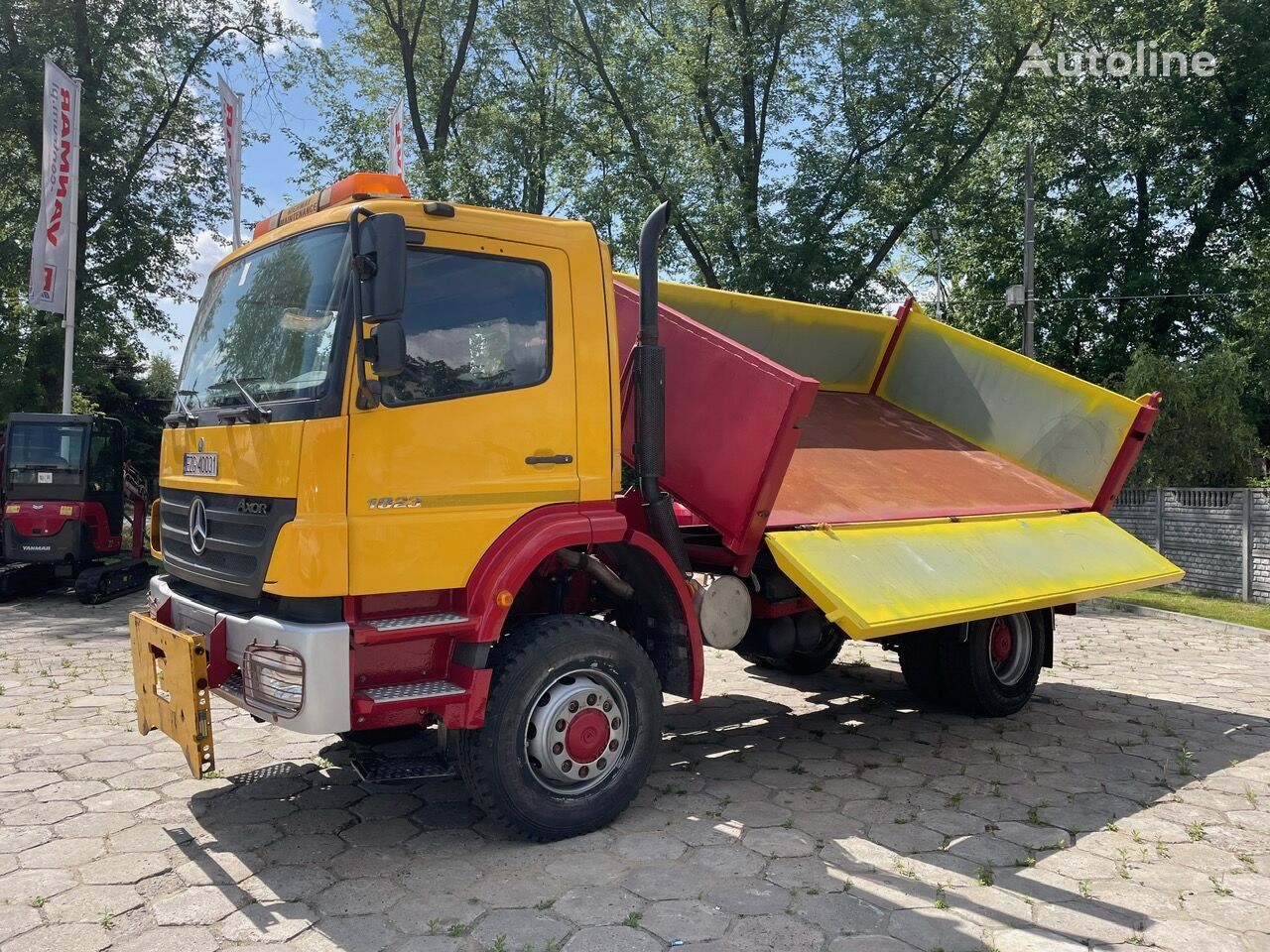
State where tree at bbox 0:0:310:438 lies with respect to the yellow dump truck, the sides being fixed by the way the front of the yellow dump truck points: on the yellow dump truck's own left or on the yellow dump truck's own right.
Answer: on the yellow dump truck's own right

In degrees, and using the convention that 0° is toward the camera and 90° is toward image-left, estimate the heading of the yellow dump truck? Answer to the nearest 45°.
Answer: approximately 45°

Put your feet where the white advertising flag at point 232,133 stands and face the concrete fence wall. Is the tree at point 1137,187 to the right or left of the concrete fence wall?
left

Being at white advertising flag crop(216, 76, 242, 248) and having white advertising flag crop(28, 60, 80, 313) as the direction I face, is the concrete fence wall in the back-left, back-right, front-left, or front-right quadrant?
back-left

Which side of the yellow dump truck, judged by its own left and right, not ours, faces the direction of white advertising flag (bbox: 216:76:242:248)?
right

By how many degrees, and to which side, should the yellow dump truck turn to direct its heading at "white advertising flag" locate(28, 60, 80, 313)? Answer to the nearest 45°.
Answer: approximately 90° to its right

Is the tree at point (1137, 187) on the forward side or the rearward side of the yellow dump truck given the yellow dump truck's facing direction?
on the rearward side

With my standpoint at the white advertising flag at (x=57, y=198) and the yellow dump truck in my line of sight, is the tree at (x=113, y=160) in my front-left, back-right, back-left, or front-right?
back-left
